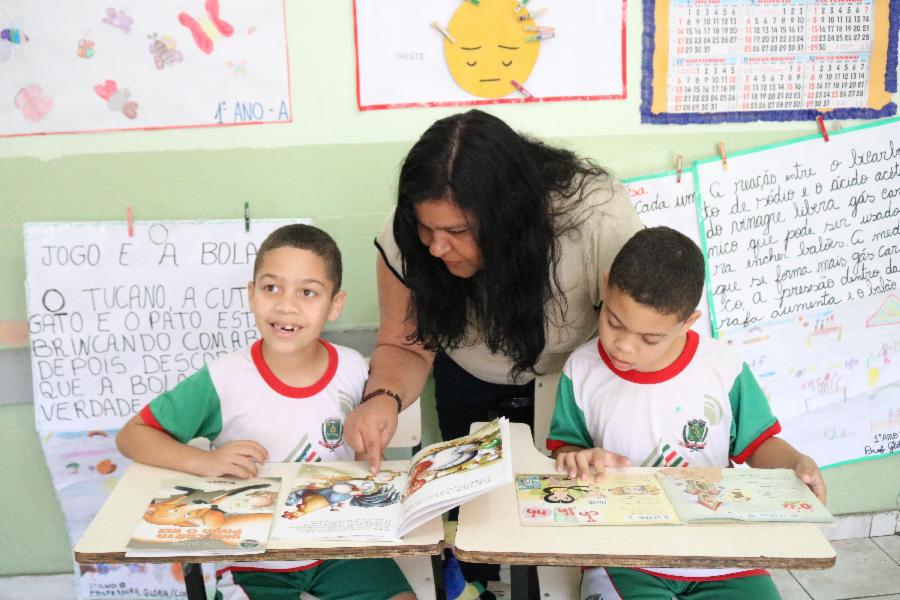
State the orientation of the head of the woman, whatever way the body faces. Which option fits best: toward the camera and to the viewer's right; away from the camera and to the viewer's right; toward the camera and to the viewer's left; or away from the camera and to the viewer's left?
toward the camera and to the viewer's left

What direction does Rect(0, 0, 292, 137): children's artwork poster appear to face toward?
toward the camera

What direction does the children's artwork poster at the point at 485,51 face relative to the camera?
toward the camera

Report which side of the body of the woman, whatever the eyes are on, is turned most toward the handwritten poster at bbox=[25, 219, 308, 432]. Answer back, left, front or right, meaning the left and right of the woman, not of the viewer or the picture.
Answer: right

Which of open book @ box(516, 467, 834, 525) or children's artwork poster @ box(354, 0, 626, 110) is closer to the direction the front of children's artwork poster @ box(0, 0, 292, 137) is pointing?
the open book

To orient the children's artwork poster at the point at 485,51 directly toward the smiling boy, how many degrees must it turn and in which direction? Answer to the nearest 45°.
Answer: approximately 45° to its right

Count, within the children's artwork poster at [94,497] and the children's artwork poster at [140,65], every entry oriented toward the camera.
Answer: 2

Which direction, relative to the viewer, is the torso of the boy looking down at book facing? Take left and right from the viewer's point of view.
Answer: facing the viewer

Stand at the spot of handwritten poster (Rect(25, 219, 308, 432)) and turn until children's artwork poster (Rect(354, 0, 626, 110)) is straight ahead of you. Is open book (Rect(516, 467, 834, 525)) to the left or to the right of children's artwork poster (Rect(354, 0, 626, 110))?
right

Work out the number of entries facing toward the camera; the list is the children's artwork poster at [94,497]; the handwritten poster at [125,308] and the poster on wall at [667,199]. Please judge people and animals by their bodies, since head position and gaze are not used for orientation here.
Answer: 3

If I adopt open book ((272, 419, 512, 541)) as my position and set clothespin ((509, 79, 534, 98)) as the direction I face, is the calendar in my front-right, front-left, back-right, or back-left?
front-right

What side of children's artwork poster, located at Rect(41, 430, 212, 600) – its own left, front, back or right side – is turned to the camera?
front
